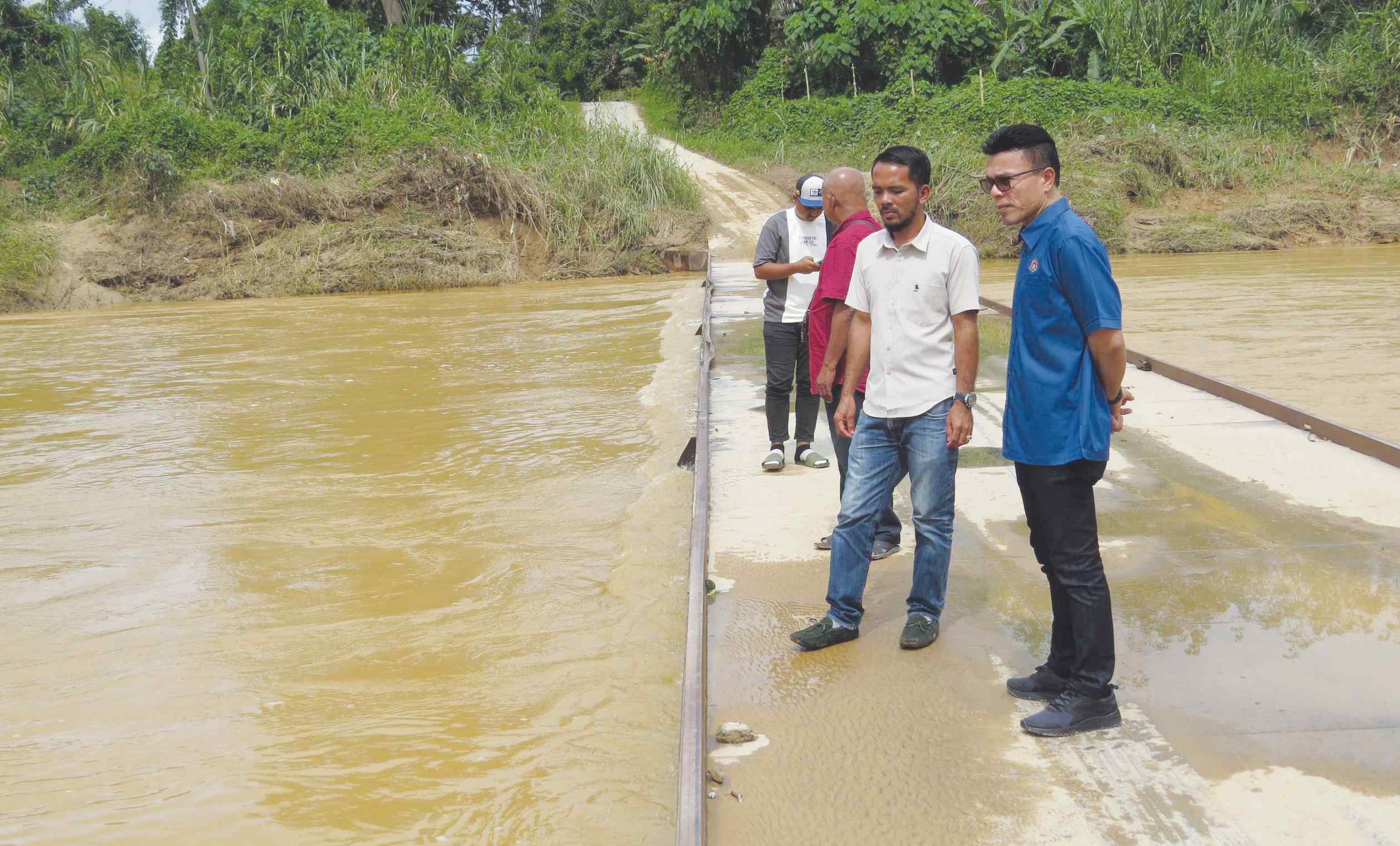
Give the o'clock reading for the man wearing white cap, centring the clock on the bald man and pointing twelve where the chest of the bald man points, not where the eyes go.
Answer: The man wearing white cap is roughly at 1 o'clock from the bald man.

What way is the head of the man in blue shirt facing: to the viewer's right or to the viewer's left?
to the viewer's left

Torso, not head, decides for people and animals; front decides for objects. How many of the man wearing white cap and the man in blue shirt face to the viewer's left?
1

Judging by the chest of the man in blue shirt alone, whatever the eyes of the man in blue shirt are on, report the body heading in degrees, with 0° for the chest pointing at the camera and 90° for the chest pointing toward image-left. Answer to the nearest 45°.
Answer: approximately 90°

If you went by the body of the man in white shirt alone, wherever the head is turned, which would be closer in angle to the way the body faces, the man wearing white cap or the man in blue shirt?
the man in blue shirt

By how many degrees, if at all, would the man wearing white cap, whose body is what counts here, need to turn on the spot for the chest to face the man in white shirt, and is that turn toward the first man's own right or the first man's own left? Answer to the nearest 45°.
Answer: approximately 45° to the first man's own right

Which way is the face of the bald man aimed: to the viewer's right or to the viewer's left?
to the viewer's left

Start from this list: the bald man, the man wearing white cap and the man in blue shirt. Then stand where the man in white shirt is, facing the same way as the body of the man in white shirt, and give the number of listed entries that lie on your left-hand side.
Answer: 1

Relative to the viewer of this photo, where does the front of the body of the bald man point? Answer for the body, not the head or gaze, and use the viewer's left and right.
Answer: facing away from the viewer and to the left of the viewer

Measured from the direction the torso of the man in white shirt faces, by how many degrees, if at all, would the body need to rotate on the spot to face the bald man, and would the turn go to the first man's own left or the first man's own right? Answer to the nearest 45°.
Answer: approximately 135° to the first man's own right

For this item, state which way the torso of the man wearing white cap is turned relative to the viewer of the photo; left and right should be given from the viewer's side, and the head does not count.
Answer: facing the viewer and to the right of the viewer

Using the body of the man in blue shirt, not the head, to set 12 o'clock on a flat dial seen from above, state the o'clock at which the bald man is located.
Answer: The bald man is roughly at 2 o'clock from the man in blue shirt.

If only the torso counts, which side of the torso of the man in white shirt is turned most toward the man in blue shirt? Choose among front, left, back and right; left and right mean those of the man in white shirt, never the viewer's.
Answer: left
